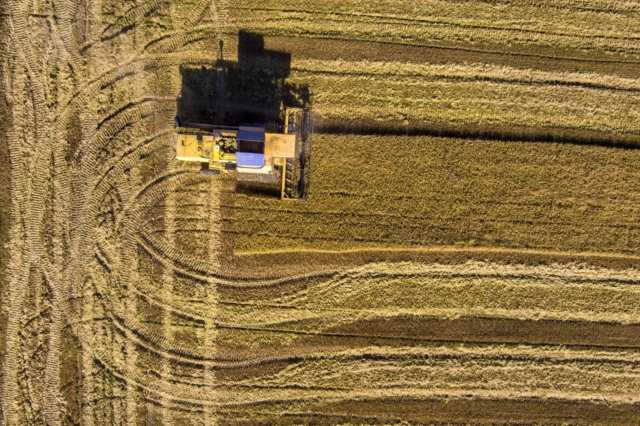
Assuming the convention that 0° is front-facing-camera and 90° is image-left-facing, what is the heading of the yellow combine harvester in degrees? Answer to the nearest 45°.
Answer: approximately 270°
